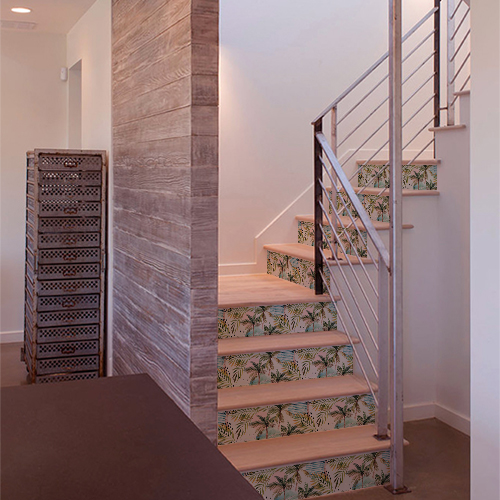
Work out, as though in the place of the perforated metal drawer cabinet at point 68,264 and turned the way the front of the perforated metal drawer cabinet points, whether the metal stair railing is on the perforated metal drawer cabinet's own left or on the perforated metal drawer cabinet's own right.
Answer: on the perforated metal drawer cabinet's own left

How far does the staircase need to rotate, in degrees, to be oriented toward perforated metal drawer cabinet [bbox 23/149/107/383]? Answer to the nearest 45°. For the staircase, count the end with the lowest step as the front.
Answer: approximately 135° to its right

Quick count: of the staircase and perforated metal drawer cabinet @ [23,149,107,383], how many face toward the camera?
2

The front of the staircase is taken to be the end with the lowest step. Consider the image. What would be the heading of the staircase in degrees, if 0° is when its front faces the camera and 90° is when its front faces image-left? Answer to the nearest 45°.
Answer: approximately 0°
